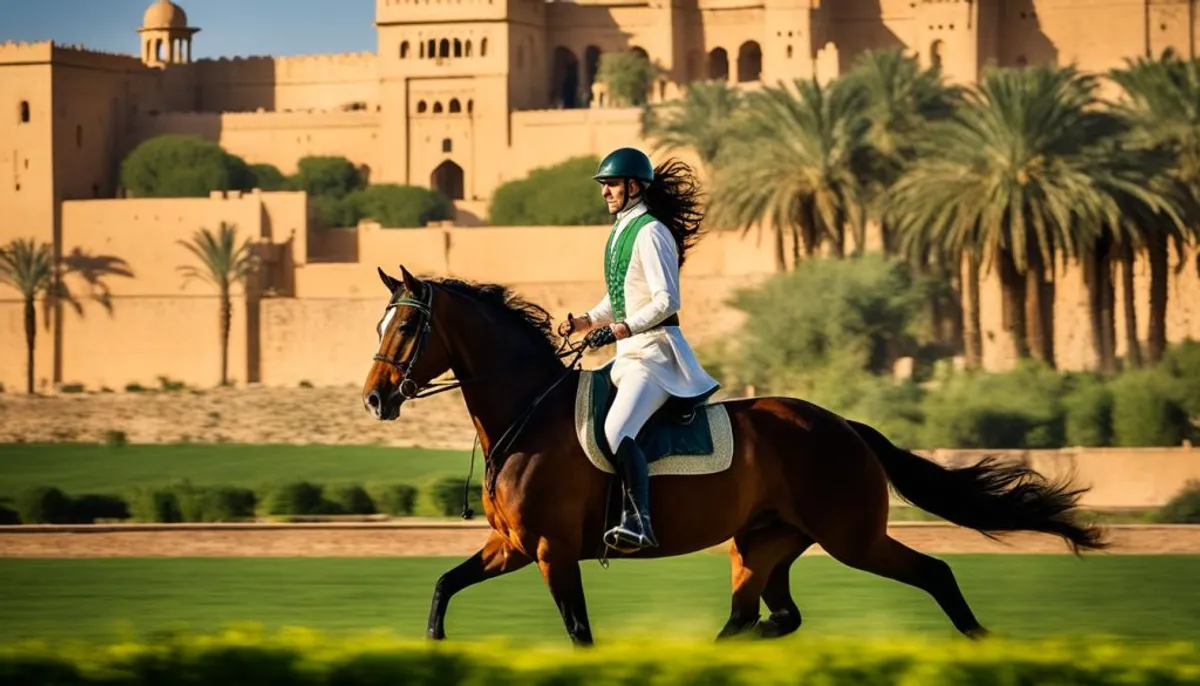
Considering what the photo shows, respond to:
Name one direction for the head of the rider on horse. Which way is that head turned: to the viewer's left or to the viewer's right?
to the viewer's left

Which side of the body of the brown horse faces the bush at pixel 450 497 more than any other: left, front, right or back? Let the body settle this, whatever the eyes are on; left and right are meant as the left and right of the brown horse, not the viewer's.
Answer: right

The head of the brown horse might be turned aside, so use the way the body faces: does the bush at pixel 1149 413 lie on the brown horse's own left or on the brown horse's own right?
on the brown horse's own right

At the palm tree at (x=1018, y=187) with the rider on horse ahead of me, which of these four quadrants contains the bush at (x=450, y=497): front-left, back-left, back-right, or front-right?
front-right

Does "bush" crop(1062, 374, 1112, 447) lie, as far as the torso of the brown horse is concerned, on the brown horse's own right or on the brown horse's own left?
on the brown horse's own right

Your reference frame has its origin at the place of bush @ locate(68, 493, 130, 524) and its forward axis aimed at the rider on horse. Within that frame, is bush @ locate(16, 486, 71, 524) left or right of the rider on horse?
right

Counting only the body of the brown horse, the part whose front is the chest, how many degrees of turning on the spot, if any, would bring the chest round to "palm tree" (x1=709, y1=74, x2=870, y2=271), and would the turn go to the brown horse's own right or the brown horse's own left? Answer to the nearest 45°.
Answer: approximately 90° to the brown horse's own right

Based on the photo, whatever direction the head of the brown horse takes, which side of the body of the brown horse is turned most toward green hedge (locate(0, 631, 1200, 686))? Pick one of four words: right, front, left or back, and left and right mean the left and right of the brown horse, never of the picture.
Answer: left

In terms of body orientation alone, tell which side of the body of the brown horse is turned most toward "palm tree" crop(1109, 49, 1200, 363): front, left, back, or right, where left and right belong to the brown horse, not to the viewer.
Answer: right

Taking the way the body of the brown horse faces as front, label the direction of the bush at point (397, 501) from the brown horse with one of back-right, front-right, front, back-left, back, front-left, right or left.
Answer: right

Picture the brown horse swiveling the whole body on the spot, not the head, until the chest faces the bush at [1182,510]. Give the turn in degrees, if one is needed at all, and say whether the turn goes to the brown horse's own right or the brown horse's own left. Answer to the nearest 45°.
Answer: approximately 90° to the brown horse's own right

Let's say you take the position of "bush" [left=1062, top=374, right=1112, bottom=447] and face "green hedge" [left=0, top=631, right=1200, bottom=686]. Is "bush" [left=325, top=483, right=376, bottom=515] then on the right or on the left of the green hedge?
right

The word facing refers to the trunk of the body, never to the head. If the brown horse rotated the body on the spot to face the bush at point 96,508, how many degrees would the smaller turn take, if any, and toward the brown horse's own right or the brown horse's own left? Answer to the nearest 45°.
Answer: approximately 90° to the brown horse's own right

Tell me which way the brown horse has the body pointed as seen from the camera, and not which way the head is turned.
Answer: to the viewer's left

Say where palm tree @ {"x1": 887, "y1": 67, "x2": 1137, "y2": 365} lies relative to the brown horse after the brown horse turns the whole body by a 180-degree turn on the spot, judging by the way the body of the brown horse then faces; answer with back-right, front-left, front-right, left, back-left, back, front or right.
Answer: left

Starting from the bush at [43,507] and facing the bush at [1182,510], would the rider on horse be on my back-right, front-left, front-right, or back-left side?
front-right

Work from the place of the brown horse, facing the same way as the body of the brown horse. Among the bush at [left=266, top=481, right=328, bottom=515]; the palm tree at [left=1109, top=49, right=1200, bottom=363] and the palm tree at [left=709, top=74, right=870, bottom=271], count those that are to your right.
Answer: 3

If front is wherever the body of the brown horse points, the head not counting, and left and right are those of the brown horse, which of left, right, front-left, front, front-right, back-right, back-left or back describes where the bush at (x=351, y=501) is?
right

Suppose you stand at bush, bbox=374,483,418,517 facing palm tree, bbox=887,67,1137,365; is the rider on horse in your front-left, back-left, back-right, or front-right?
back-right
